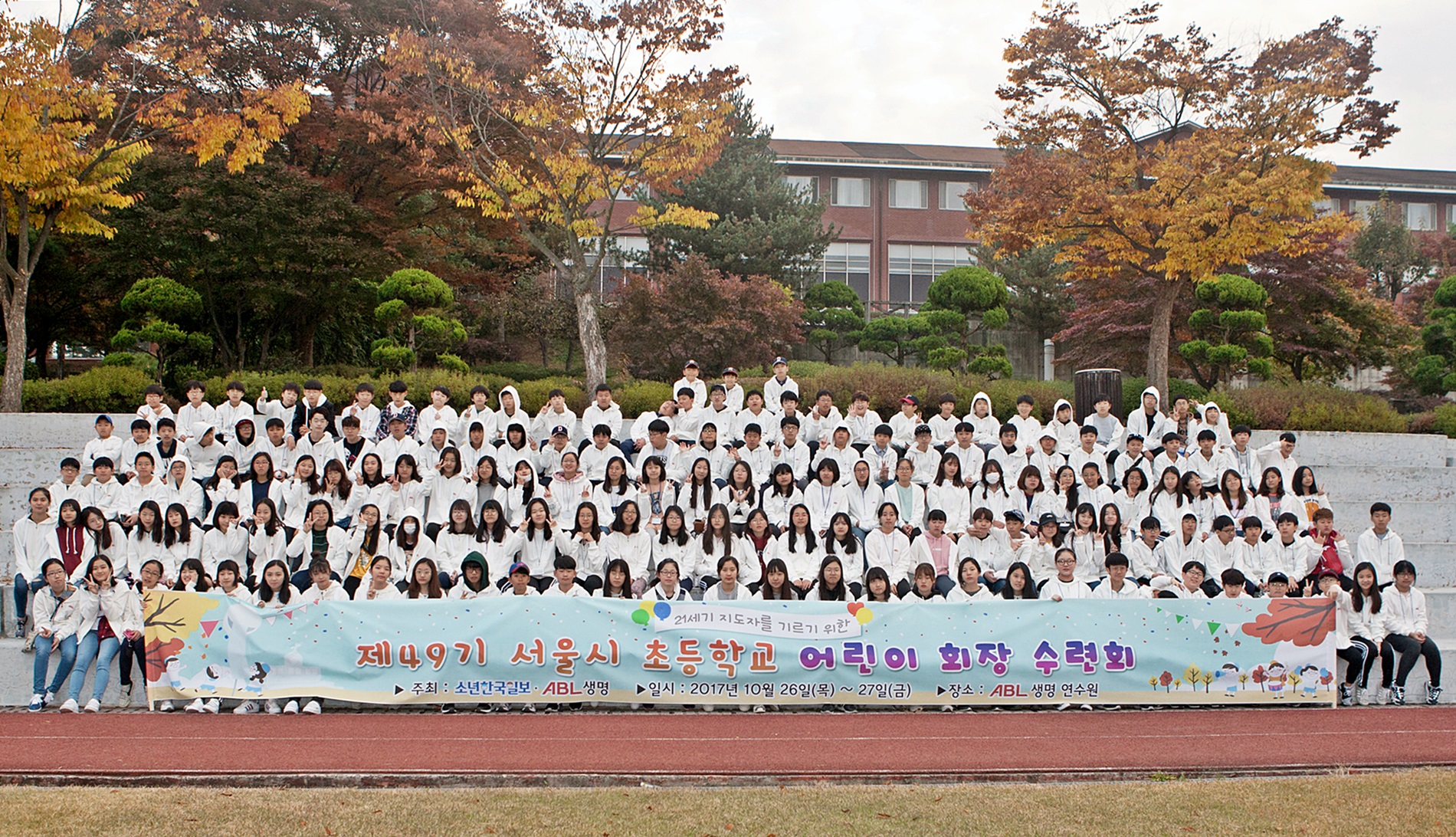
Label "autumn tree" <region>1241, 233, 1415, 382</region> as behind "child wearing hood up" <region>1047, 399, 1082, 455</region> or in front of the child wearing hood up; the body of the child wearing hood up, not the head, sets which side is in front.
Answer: behind

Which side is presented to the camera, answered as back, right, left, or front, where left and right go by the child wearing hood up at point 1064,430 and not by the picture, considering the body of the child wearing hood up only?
front

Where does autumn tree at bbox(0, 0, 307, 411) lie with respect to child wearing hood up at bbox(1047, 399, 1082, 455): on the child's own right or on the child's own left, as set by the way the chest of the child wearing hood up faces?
on the child's own right

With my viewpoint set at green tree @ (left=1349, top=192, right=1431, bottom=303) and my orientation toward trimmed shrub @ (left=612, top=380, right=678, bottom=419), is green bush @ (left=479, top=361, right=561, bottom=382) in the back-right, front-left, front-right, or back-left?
front-right

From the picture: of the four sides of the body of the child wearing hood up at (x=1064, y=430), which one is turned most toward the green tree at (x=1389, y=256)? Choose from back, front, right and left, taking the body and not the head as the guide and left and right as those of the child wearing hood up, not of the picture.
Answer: back

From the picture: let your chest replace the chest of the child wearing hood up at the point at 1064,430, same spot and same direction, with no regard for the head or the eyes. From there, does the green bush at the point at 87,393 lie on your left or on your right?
on your right

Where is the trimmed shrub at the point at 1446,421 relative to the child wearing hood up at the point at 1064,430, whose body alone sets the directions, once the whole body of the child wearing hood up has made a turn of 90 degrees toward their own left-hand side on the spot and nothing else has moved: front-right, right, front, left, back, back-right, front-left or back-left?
front-left

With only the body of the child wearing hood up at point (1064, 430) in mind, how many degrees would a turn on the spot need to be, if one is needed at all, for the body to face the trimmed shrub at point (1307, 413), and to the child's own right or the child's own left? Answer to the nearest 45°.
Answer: approximately 135° to the child's own left

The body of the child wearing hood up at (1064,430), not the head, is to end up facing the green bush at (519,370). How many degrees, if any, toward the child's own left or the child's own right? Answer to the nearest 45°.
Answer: approximately 135° to the child's own right

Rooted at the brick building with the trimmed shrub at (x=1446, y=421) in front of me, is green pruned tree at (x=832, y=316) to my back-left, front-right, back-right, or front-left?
front-right
